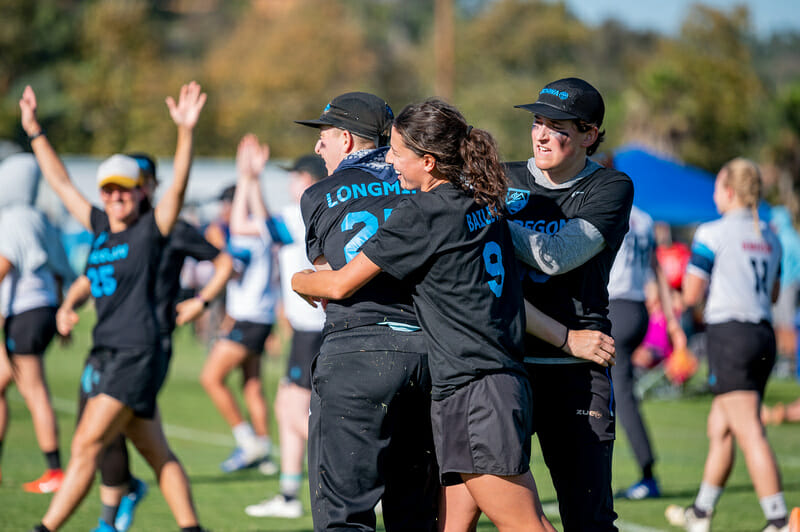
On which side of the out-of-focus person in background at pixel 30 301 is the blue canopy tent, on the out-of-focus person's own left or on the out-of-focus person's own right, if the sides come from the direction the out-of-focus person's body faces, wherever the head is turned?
on the out-of-focus person's own right

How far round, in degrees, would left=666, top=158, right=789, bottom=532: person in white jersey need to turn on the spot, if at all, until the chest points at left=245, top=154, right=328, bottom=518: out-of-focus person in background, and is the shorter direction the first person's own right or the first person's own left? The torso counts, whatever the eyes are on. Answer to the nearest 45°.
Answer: approximately 45° to the first person's own left

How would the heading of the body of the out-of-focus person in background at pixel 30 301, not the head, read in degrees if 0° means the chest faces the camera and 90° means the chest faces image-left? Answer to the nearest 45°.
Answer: approximately 135°

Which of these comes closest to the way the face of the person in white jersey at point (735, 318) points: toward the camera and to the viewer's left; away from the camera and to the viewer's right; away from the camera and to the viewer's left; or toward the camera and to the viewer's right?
away from the camera and to the viewer's left
